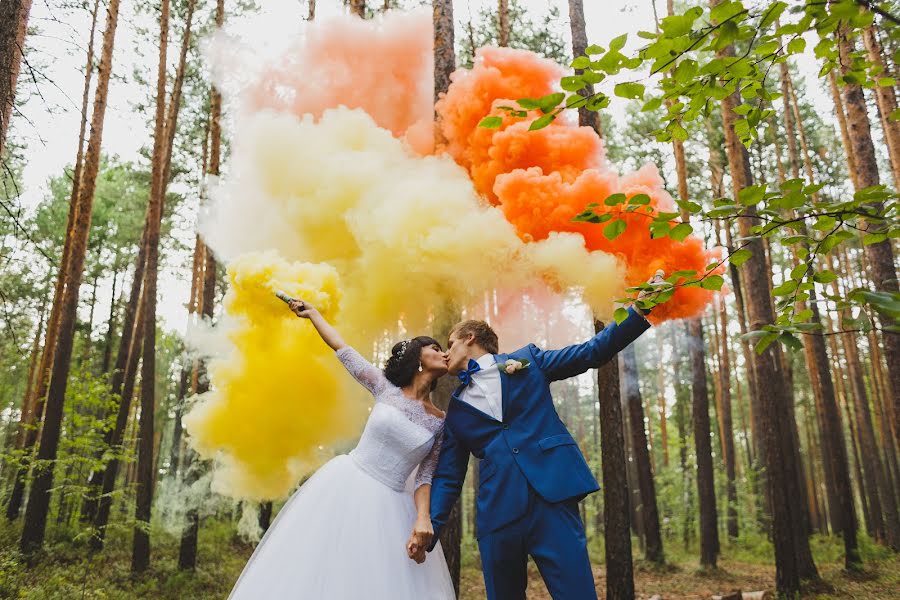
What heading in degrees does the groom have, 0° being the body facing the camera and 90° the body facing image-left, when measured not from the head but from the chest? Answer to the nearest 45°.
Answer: approximately 45°

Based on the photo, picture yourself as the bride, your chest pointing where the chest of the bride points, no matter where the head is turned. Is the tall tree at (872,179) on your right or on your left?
on your left

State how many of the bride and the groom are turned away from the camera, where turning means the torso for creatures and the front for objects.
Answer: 0

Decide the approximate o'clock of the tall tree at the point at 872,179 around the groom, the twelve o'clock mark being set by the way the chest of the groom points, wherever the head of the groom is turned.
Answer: The tall tree is roughly at 6 o'clock from the groom.

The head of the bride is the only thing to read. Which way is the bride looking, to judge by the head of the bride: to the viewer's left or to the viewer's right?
to the viewer's right

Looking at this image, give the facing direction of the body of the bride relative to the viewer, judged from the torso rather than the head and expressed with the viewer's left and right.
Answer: facing the viewer and to the right of the viewer

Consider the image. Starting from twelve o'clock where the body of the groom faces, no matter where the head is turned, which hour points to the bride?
The bride is roughly at 2 o'clock from the groom.

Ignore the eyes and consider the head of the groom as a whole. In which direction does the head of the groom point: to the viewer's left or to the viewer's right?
to the viewer's left
